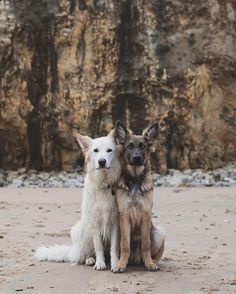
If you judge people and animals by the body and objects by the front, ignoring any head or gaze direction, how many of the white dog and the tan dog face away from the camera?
0

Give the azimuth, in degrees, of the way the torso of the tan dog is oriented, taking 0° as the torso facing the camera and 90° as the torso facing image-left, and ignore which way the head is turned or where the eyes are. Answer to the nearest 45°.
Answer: approximately 0°

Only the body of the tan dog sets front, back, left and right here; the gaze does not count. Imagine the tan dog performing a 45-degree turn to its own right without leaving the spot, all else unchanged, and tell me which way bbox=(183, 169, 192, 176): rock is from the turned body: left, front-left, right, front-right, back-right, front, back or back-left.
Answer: back-right

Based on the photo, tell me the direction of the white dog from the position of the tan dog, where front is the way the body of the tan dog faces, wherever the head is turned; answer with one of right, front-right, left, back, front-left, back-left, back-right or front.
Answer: right

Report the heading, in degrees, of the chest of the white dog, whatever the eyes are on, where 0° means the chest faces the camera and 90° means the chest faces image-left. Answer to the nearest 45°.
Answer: approximately 315°

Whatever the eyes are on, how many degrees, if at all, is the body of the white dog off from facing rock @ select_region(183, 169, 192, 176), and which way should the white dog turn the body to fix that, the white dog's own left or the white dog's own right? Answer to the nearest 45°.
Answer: approximately 135° to the white dog's own left

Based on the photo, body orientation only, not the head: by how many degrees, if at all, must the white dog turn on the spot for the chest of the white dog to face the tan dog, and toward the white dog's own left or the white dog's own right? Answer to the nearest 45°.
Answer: approximately 45° to the white dog's own left
